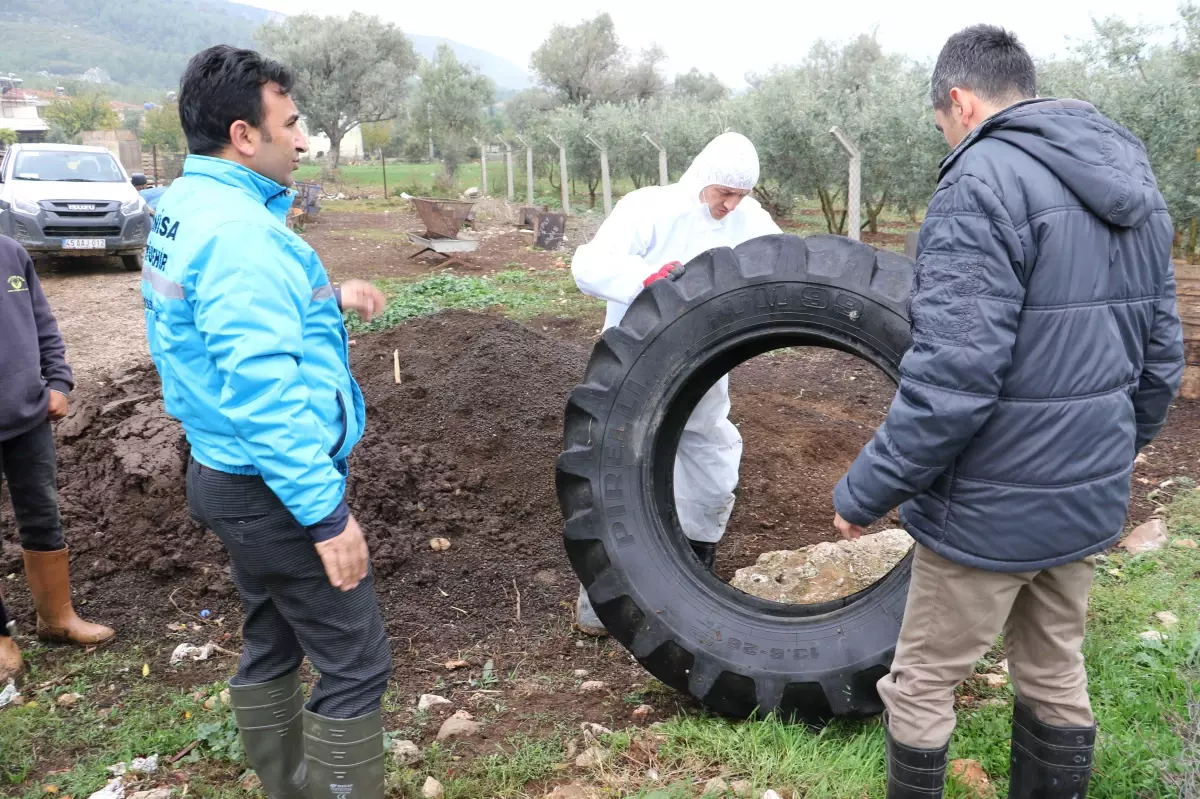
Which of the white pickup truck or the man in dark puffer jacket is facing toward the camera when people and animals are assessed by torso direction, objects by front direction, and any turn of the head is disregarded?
the white pickup truck

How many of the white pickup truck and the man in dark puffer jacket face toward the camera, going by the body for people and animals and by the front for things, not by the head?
1

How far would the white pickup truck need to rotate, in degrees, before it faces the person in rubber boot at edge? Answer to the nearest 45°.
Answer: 0° — it already faces them

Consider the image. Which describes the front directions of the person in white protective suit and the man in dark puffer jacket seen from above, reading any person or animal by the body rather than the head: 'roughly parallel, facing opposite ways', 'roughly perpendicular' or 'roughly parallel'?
roughly parallel, facing opposite ways

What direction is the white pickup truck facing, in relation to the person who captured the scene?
facing the viewer

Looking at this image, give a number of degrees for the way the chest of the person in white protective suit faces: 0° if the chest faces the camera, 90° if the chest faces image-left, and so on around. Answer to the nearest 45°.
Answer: approximately 315°

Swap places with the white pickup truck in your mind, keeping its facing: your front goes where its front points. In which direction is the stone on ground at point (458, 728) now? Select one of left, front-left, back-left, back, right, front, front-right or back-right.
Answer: front

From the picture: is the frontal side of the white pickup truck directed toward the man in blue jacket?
yes

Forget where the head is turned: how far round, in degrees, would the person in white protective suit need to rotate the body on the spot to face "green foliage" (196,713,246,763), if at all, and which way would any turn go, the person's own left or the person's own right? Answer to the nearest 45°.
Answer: approximately 90° to the person's own right

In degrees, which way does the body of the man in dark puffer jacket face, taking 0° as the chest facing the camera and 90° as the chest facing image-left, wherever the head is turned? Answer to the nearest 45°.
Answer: approximately 135°

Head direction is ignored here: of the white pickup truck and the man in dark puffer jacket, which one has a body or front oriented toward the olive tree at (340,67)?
the man in dark puffer jacket

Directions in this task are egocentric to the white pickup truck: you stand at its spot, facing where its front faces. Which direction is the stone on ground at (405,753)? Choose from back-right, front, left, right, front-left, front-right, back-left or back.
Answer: front

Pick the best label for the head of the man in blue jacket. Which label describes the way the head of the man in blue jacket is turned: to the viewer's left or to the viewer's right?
to the viewer's right

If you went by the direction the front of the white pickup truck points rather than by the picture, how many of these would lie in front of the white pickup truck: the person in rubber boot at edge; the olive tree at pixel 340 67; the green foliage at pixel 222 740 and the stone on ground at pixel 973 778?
3

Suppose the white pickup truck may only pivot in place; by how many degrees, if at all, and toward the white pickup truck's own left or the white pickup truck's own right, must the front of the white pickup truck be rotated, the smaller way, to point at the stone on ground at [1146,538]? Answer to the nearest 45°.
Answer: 0° — it already faces it

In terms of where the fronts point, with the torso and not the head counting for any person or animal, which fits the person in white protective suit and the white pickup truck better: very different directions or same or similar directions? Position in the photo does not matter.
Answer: same or similar directions

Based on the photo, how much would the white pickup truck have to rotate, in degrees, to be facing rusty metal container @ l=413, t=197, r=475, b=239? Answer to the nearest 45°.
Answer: approximately 90° to its left

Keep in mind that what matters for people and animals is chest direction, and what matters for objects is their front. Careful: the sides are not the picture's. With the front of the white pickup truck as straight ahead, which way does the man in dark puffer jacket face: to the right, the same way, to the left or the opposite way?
the opposite way
